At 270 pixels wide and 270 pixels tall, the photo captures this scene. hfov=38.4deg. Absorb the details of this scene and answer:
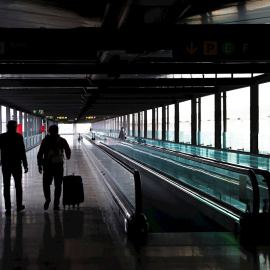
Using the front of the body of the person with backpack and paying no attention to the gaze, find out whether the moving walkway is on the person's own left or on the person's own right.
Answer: on the person's own right

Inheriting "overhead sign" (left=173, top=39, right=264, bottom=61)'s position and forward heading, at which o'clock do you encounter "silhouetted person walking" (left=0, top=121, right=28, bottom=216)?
The silhouetted person walking is roughly at 3 o'clock from the overhead sign.

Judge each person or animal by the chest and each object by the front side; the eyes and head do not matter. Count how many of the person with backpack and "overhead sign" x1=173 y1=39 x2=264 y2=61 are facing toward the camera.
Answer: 1

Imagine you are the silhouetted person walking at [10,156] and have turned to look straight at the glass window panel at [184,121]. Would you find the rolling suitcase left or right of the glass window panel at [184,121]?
right

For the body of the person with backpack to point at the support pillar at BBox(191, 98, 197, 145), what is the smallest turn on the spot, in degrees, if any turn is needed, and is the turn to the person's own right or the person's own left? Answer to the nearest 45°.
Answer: approximately 45° to the person's own right

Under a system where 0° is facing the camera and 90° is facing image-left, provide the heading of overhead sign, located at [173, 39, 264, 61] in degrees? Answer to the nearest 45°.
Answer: approximately 0°

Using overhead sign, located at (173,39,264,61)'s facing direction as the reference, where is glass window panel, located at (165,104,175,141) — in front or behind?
behind

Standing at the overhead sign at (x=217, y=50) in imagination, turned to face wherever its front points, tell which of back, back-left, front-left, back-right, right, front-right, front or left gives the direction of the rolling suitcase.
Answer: right

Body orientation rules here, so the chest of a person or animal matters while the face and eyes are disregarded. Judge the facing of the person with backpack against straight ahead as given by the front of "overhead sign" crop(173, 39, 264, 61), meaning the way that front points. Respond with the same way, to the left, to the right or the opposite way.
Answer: the opposite way

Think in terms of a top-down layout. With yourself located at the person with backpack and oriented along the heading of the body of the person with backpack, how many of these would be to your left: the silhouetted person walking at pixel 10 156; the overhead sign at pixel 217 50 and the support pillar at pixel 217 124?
1

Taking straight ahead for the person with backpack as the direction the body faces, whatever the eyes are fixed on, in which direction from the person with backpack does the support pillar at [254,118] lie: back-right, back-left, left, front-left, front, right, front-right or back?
front-right

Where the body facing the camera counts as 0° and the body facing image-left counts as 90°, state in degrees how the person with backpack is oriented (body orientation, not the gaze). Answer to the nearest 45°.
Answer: approximately 180°
